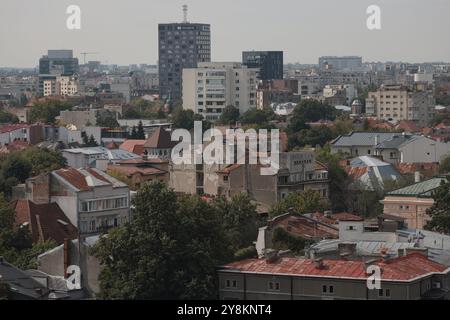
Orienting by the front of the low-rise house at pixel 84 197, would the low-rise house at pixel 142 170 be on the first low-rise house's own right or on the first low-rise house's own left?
on the first low-rise house's own left

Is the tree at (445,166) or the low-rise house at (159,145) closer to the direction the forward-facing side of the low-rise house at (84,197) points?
the tree

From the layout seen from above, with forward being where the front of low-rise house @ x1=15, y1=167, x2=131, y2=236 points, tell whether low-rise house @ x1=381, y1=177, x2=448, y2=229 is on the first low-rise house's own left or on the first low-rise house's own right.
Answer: on the first low-rise house's own left

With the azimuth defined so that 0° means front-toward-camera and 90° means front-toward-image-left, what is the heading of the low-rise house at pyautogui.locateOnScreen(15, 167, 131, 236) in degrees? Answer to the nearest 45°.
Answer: approximately 315°

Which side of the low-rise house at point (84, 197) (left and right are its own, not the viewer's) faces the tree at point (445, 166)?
left

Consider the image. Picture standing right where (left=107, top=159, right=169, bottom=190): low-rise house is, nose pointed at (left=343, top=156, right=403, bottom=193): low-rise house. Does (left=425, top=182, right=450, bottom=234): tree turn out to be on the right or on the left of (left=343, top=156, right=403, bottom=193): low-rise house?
right

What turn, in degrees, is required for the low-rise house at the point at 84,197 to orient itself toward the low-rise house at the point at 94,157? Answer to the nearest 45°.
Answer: approximately 135° to its left

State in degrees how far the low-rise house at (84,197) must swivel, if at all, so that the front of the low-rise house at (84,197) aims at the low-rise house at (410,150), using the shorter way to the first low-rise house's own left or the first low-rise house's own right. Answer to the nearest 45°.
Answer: approximately 90° to the first low-rise house's own left

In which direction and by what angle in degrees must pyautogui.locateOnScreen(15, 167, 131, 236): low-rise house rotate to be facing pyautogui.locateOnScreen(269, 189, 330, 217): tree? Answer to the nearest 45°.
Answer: approximately 45° to its left

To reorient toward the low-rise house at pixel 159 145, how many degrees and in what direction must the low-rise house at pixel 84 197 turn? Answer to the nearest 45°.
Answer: approximately 135° to its left

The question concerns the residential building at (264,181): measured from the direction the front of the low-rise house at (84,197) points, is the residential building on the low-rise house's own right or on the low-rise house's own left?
on the low-rise house's own left
